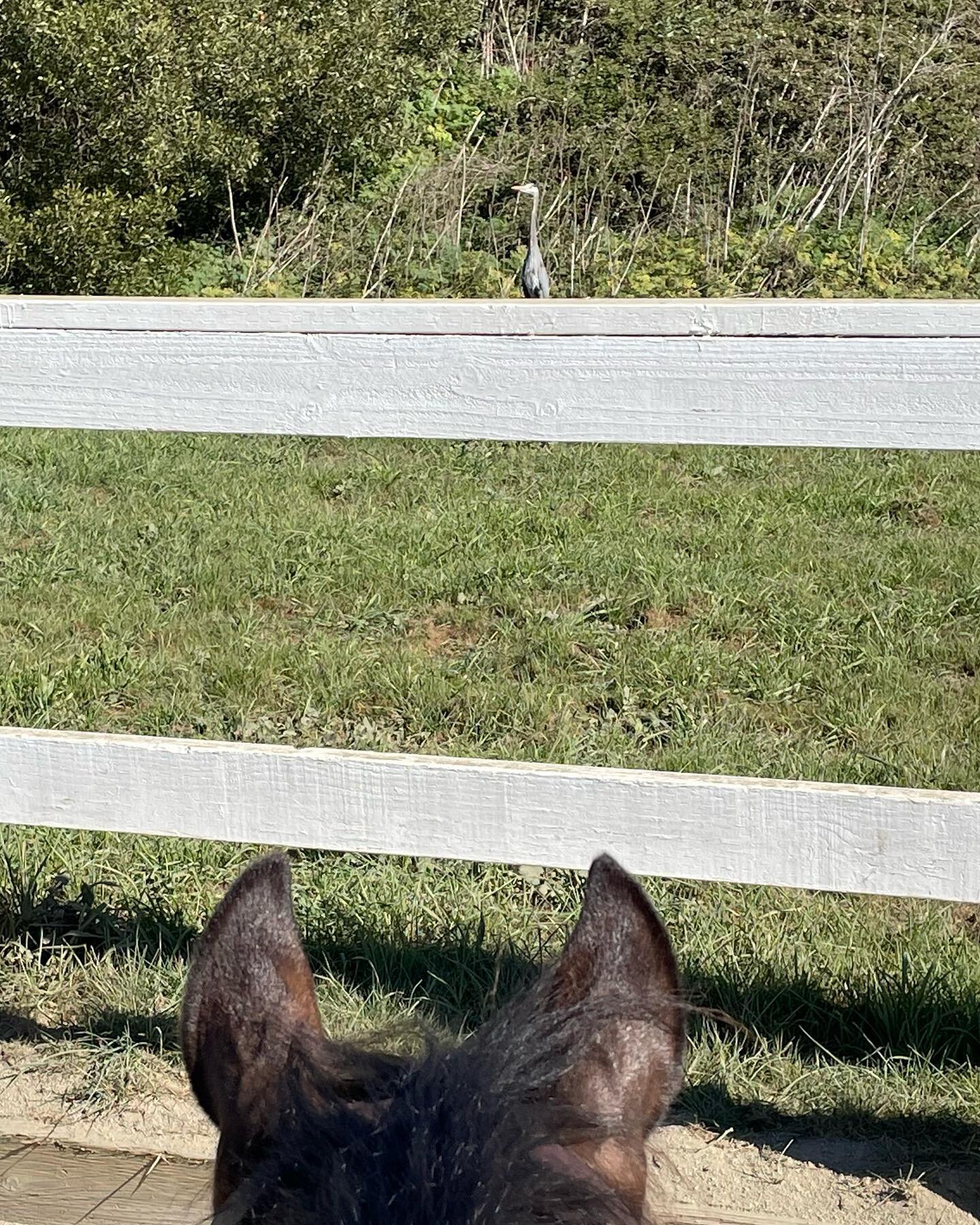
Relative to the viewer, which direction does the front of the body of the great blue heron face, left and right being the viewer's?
facing the viewer and to the left of the viewer

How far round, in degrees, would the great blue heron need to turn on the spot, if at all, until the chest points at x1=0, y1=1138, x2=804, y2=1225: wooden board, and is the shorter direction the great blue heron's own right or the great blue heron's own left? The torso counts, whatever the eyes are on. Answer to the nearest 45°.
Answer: approximately 45° to the great blue heron's own left

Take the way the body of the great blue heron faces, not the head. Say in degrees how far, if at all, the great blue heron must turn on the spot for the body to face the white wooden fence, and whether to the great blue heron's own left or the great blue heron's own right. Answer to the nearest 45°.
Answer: approximately 45° to the great blue heron's own left
